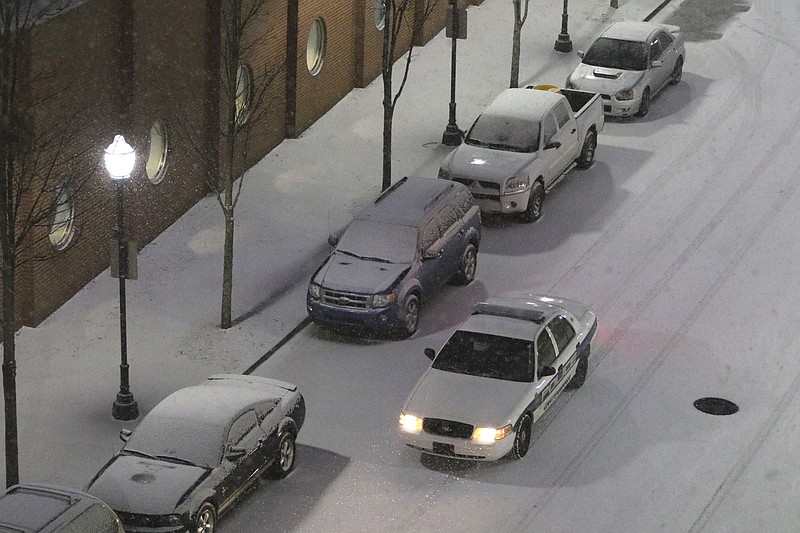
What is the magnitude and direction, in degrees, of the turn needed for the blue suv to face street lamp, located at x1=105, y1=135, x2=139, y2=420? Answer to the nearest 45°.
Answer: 0° — it already faces it

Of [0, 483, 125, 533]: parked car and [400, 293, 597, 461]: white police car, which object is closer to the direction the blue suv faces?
the parked car

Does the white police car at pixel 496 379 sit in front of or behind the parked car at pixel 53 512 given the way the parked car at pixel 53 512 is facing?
behind

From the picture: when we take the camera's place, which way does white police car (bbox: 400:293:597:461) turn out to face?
facing the viewer and to the left of the viewer

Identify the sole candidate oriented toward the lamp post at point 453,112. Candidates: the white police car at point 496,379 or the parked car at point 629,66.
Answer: the parked car

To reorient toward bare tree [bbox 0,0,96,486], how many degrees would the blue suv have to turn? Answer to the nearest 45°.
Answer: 0° — it already faces it

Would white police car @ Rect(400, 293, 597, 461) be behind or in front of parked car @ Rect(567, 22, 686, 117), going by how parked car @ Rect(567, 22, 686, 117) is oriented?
in front

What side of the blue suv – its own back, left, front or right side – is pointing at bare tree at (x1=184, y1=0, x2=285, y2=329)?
right

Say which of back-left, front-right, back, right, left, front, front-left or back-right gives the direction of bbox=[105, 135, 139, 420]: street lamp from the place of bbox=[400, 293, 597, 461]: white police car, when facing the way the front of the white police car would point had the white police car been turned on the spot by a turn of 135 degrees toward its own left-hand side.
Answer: back

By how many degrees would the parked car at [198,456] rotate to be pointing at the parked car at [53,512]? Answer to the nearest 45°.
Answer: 0° — it already faces it

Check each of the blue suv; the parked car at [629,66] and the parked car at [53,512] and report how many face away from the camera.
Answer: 0

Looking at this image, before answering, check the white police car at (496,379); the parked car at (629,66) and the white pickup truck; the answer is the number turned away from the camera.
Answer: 0

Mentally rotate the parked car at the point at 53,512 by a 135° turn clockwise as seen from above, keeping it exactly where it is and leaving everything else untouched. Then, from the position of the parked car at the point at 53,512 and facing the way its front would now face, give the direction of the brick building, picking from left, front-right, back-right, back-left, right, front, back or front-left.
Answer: front

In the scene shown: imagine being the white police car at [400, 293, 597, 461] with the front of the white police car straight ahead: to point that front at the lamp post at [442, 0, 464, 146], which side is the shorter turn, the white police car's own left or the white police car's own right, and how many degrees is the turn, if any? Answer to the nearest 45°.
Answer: approximately 135° to the white police car's own right
